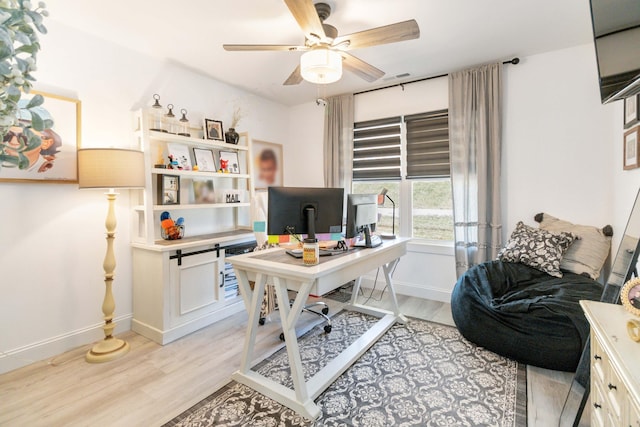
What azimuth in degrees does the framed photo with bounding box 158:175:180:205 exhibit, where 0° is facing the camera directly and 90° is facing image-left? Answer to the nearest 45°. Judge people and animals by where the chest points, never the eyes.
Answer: approximately 315°

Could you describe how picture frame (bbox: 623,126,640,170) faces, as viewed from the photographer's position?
facing the viewer and to the left of the viewer

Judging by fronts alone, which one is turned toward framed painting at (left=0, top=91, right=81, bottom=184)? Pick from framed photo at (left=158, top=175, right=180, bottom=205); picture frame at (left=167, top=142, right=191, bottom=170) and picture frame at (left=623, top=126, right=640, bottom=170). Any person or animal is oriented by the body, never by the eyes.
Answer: picture frame at (left=623, top=126, right=640, bottom=170)

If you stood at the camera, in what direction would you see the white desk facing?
facing away from the viewer and to the left of the viewer

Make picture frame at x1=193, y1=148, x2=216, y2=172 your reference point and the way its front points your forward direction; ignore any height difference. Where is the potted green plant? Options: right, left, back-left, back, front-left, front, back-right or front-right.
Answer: front-right

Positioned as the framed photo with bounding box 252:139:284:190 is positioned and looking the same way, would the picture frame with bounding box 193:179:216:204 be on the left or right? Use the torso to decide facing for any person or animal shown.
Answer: on its right

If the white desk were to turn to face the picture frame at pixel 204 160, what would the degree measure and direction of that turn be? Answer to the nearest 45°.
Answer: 0° — it already faces it
